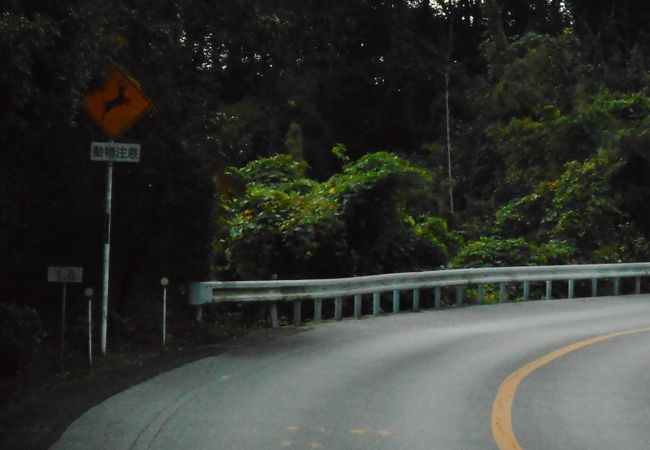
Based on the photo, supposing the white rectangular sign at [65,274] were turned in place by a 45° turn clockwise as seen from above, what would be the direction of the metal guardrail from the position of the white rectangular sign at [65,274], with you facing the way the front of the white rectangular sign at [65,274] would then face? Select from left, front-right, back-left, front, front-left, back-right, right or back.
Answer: back

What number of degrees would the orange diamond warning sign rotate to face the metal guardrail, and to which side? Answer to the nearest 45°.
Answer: approximately 135° to its left

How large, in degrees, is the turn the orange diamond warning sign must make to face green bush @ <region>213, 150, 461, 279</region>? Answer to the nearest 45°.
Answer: approximately 135° to its left

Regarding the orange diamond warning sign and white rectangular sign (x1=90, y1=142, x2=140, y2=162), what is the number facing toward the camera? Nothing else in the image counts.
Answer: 2

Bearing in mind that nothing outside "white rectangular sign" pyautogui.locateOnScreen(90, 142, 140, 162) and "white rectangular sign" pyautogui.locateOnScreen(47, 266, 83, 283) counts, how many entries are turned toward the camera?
2

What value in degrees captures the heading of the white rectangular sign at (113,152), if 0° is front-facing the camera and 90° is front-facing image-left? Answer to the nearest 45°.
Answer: approximately 0°
